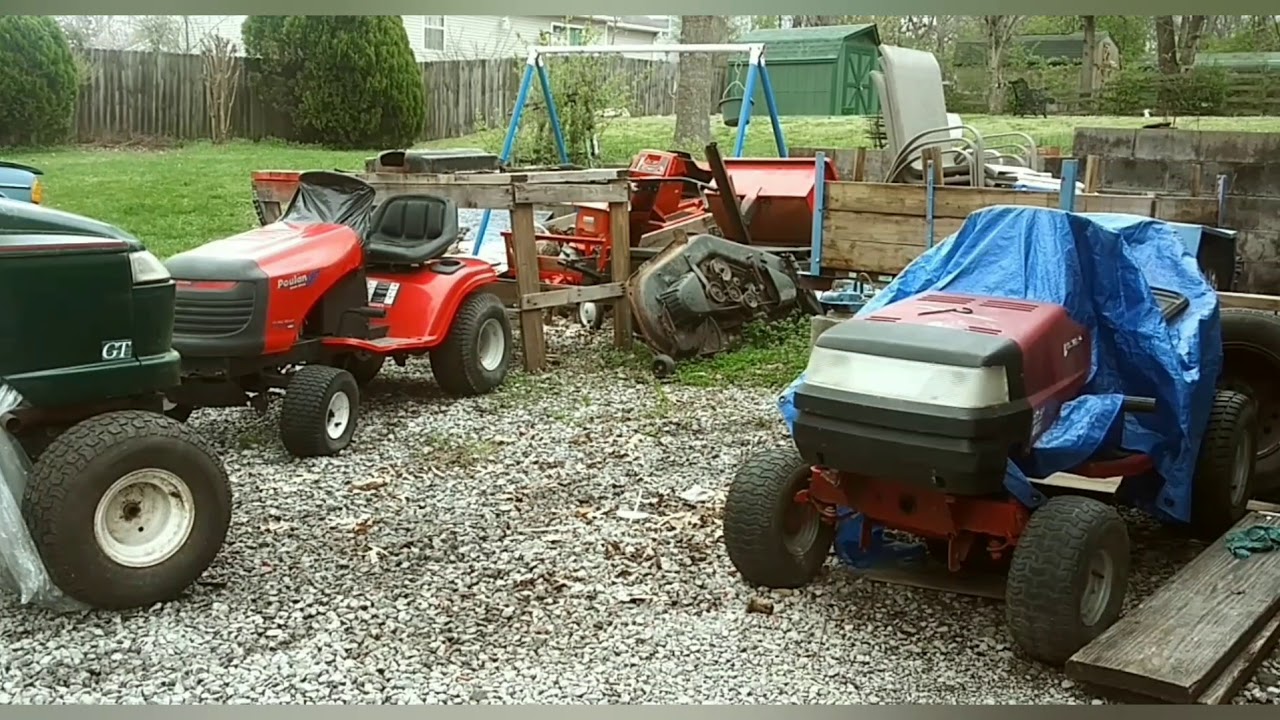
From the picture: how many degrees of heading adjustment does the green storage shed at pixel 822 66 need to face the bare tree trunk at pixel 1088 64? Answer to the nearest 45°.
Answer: approximately 45° to its left

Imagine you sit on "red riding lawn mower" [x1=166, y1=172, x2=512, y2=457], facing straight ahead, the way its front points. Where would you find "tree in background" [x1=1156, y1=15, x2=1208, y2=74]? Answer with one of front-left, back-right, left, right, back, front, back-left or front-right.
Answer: back

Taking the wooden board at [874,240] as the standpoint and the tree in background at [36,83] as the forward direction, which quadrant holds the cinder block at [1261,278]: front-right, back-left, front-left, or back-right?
back-right

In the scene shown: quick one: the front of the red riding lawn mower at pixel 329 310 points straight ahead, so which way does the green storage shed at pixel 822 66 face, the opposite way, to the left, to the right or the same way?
to the left

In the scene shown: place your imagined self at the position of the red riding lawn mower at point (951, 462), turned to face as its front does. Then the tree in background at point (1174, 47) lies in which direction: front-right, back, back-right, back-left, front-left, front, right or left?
back-right

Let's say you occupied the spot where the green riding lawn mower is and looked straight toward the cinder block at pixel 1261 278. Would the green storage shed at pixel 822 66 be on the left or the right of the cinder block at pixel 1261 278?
left
